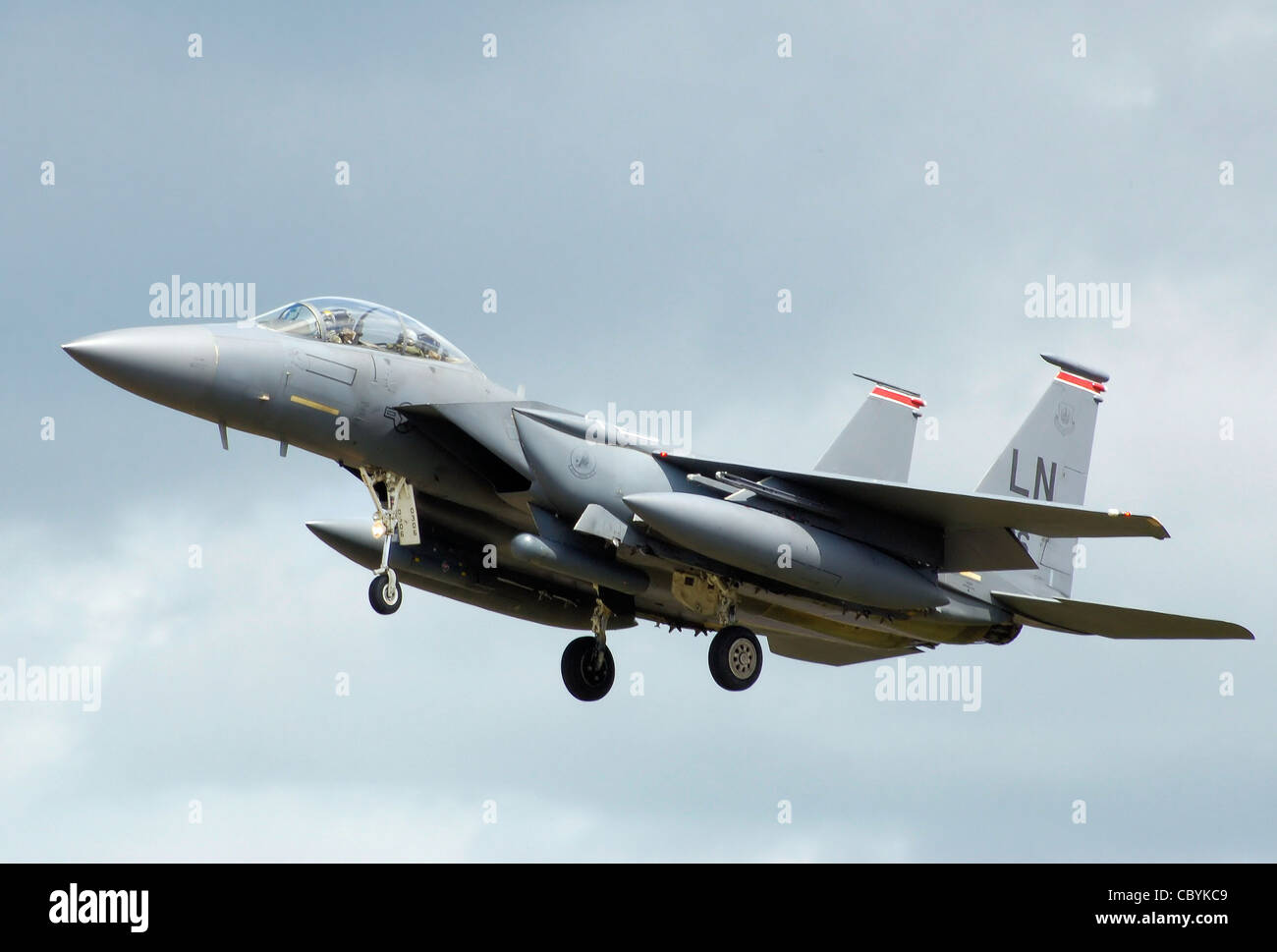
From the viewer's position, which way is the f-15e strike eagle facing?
facing the viewer and to the left of the viewer
